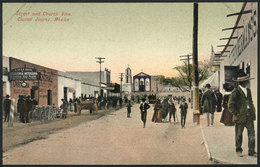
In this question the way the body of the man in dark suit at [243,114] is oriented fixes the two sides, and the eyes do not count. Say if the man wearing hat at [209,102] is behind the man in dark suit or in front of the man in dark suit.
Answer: behind

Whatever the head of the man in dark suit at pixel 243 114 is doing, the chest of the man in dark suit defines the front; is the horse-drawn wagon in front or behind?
behind
